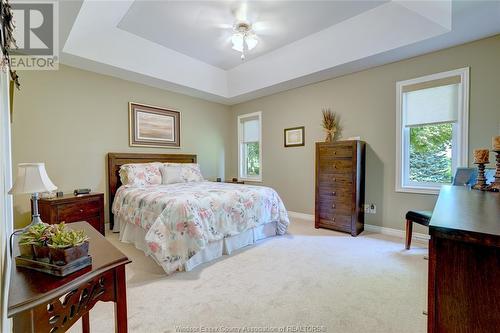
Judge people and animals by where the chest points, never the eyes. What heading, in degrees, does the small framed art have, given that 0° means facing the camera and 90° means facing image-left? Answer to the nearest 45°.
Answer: approximately 45°

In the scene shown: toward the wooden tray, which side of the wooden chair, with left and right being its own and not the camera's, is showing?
front

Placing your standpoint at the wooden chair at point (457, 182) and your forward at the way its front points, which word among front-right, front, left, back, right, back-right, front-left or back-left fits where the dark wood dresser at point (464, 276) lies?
front-left

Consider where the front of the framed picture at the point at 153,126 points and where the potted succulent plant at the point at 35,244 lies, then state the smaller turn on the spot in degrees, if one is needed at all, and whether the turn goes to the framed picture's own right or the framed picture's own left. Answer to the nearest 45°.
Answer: approximately 45° to the framed picture's own right

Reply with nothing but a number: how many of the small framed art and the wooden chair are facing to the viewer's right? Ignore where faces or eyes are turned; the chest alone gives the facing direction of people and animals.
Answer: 0

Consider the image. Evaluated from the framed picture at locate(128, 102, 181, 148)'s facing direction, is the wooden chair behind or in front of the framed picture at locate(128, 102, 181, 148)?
in front

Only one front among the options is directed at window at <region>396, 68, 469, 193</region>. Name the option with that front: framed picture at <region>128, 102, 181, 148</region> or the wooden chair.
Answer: the framed picture

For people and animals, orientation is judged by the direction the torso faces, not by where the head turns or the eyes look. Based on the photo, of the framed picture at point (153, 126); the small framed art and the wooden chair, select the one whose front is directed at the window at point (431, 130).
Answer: the framed picture

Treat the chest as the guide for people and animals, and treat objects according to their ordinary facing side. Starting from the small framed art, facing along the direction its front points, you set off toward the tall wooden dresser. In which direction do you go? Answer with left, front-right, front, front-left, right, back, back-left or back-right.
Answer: left

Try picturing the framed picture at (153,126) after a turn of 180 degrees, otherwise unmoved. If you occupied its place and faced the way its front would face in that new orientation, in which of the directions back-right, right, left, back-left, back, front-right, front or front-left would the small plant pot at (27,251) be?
back-left

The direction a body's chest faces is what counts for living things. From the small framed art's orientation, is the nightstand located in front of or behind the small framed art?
in front

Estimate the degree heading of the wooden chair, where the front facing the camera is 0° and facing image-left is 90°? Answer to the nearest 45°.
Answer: approximately 45°
